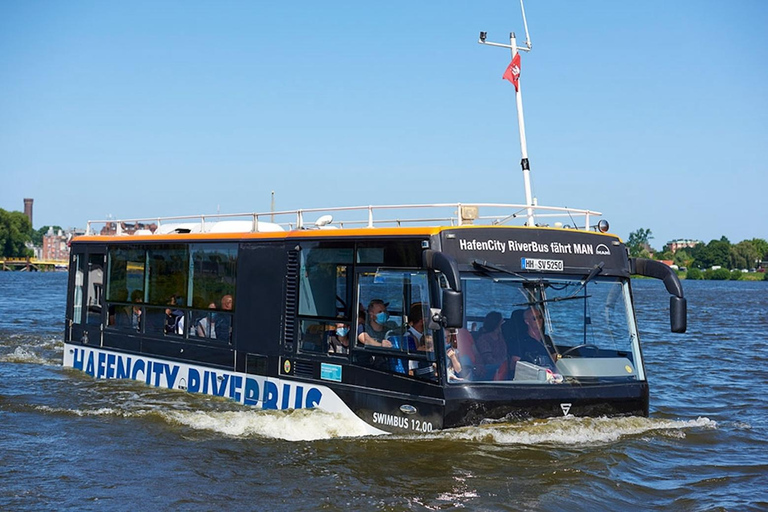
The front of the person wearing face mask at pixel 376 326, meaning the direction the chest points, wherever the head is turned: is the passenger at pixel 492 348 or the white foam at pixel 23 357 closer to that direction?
the passenger

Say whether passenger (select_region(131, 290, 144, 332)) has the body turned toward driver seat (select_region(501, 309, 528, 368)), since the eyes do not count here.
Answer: yes

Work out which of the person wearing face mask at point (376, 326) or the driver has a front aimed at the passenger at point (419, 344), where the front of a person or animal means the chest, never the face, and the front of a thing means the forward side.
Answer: the person wearing face mask

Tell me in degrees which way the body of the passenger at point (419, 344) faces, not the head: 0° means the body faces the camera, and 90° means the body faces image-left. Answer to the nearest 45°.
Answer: approximately 315°

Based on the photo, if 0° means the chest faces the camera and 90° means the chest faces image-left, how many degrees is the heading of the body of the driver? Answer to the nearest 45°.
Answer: approximately 315°

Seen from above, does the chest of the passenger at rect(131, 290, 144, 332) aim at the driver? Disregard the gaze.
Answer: yes

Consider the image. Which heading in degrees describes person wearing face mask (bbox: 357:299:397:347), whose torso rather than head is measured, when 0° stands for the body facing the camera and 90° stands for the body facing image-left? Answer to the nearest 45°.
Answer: approximately 315°
